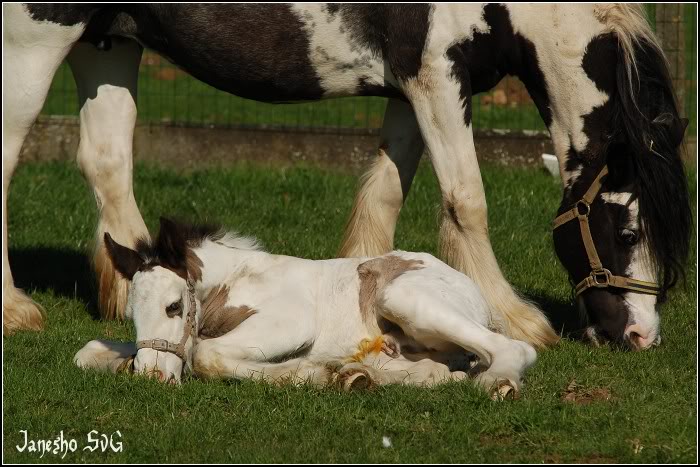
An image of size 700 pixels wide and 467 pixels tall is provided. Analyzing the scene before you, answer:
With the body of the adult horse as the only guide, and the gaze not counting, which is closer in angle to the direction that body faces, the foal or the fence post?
the fence post

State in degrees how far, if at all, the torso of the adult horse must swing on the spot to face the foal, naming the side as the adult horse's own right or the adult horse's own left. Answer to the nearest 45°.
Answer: approximately 135° to the adult horse's own right

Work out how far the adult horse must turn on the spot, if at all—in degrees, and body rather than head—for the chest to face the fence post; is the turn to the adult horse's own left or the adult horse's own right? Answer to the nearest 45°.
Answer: approximately 45° to the adult horse's own left

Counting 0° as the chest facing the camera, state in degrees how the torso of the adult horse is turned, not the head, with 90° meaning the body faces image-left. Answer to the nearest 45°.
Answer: approximately 270°
